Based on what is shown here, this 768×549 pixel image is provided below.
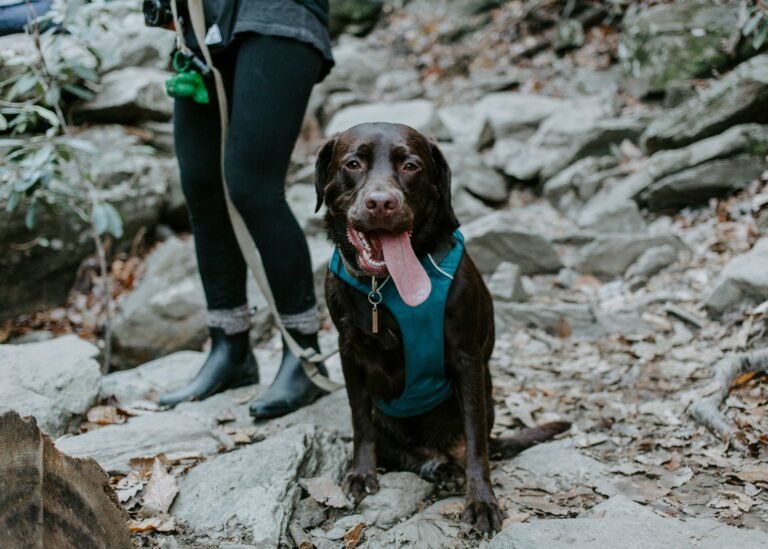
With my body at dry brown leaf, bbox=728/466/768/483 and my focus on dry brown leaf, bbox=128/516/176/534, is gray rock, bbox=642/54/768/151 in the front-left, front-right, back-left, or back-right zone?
back-right

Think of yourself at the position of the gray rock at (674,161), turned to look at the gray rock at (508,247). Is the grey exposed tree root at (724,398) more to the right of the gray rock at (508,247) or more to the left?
left

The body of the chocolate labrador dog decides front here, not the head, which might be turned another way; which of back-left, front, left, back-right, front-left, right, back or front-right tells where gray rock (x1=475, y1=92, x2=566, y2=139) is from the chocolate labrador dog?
back

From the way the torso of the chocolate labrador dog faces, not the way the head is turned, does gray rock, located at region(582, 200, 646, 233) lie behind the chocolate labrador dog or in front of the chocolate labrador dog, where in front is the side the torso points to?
behind

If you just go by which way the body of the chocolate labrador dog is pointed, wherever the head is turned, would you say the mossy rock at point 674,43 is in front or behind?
behind

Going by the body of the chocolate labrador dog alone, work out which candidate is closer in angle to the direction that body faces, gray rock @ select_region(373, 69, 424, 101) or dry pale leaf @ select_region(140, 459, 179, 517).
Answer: the dry pale leaf

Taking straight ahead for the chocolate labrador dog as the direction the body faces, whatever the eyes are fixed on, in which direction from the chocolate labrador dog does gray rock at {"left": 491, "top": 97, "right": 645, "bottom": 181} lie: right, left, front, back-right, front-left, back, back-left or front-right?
back

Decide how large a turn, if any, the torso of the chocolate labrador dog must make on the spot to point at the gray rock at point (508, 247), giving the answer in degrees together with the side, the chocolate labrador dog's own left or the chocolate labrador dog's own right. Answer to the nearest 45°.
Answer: approximately 180°

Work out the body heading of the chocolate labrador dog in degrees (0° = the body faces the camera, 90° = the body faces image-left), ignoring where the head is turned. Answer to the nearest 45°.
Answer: approximately 0°

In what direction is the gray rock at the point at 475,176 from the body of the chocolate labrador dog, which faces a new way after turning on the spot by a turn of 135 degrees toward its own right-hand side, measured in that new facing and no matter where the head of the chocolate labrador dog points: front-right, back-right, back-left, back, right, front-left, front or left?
front-right

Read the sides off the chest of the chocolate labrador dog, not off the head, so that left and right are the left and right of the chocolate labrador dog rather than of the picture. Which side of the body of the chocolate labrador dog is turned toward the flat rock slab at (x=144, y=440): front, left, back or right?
right

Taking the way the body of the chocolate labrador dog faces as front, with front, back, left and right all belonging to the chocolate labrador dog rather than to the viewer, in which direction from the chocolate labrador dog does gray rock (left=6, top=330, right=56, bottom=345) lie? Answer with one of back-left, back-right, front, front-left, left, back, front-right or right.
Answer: back-right
